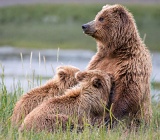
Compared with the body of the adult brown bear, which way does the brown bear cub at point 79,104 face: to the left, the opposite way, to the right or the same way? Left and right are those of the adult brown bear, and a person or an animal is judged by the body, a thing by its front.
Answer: the opposite way

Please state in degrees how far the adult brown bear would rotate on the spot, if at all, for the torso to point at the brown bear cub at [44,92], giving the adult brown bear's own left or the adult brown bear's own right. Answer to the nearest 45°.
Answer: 0° — it already faces it

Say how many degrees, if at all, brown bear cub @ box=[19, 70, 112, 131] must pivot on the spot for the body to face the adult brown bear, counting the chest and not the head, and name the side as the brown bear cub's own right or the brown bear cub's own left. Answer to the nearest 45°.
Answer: approximately 45° to the brown bear cub's own left

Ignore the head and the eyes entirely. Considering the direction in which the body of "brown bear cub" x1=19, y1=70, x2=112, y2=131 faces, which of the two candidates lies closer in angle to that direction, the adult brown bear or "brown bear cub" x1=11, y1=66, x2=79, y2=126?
the adult brown bear

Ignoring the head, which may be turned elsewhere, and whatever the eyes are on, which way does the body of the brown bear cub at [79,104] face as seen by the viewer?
to the viewer's right

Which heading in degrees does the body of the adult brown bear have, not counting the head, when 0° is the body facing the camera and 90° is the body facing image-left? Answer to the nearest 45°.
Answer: approximately 90°

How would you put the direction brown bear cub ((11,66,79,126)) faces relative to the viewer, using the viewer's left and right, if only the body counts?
facing to the right of the viewer
